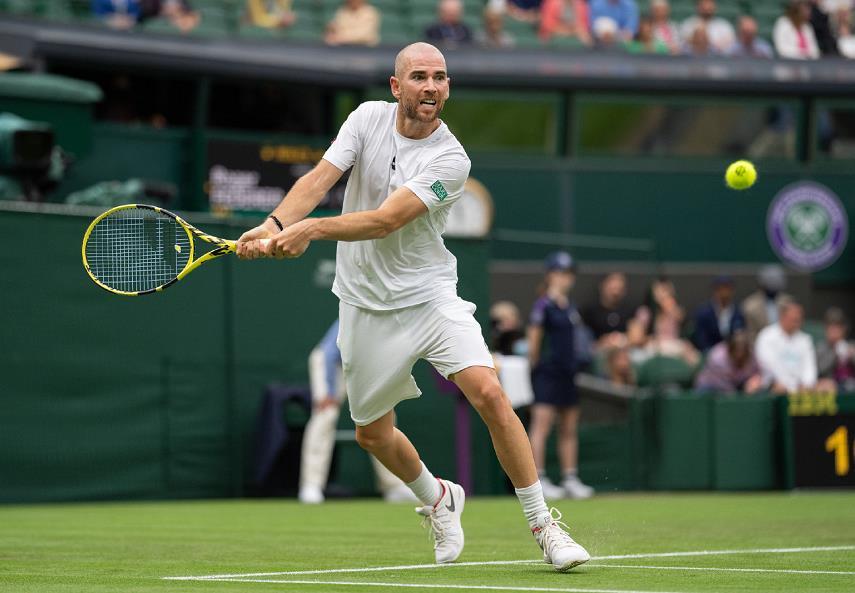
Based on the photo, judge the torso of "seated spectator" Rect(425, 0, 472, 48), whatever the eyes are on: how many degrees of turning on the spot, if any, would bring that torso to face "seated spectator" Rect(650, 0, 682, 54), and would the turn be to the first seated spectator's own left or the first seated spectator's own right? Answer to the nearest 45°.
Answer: approximately 135° to the first seated spectator's own left

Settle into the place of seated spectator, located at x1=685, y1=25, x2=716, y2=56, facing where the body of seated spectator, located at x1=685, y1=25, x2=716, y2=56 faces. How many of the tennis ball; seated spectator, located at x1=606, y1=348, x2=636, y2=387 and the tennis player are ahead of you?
3

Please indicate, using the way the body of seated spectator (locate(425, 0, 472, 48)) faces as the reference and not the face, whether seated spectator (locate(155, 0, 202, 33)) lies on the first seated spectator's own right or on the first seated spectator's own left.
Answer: on the first seated spectator's own right

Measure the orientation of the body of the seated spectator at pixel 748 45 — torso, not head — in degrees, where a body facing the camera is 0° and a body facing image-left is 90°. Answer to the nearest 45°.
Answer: approximately 0°

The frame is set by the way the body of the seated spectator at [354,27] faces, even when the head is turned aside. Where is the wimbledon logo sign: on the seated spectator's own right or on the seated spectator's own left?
on the seated spectator's own left

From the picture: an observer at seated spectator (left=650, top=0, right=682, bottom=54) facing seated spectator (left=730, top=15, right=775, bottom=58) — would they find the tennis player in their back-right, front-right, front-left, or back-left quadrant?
back-right

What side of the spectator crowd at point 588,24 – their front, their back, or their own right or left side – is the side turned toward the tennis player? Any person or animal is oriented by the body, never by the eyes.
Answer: front

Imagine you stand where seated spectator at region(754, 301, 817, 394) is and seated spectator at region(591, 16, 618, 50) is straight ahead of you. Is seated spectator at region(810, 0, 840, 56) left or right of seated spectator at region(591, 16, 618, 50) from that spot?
right
